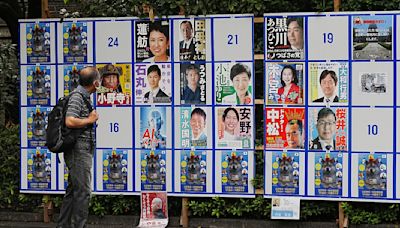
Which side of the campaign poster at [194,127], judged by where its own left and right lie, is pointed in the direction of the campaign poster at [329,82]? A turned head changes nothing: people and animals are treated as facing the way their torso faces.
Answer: left

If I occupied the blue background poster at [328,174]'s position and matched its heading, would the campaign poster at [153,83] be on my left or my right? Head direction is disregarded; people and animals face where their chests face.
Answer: on my right

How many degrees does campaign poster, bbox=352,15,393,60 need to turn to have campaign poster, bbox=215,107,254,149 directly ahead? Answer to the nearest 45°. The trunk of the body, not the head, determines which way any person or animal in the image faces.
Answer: approximately 90° to its right

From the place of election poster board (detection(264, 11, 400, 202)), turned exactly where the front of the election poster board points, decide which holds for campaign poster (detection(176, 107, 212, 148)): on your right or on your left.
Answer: on your right

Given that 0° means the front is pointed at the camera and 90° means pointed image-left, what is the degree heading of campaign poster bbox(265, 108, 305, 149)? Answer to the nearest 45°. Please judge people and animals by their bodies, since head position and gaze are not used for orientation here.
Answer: approximately 0°

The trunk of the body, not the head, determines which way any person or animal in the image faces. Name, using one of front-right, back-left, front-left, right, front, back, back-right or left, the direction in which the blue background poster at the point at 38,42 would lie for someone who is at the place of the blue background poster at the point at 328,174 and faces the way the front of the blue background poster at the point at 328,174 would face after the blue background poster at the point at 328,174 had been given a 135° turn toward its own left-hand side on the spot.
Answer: back-left

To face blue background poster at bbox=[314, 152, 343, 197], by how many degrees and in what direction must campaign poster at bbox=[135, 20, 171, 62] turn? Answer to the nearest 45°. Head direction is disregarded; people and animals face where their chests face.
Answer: approximately 90° to its left

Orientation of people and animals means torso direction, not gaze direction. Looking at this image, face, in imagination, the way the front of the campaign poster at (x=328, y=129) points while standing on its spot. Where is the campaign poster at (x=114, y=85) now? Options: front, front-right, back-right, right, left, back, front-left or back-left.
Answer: right

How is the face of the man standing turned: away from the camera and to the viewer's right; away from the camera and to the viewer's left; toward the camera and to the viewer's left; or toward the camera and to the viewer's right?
away from the camera and to the viewer's right

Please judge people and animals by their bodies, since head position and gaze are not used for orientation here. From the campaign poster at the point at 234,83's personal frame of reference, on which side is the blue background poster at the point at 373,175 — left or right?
on its left

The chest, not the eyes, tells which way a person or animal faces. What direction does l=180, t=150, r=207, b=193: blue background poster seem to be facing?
toward the camera

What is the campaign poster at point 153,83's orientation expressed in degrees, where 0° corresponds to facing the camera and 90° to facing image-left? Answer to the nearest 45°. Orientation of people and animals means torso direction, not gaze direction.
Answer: approximately 0°

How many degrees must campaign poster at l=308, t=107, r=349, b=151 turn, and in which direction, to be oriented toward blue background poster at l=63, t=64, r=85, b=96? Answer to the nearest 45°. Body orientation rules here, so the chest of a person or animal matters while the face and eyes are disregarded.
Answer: approximately 90° to its right

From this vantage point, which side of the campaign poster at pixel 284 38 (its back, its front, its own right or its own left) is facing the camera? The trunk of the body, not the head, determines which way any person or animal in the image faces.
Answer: front

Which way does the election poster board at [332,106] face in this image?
toward the camera
